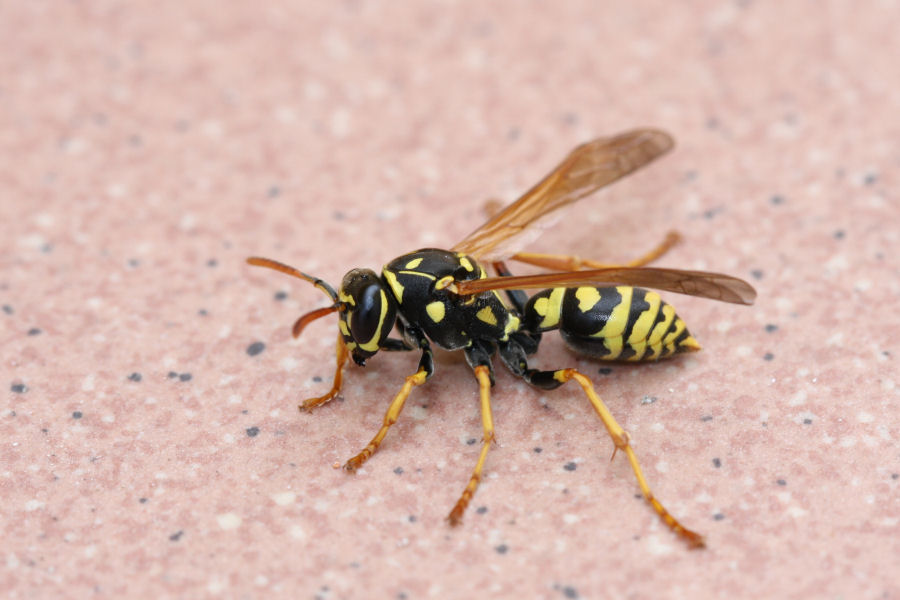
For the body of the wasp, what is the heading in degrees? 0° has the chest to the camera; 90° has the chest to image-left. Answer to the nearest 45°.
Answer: approximately 90°
